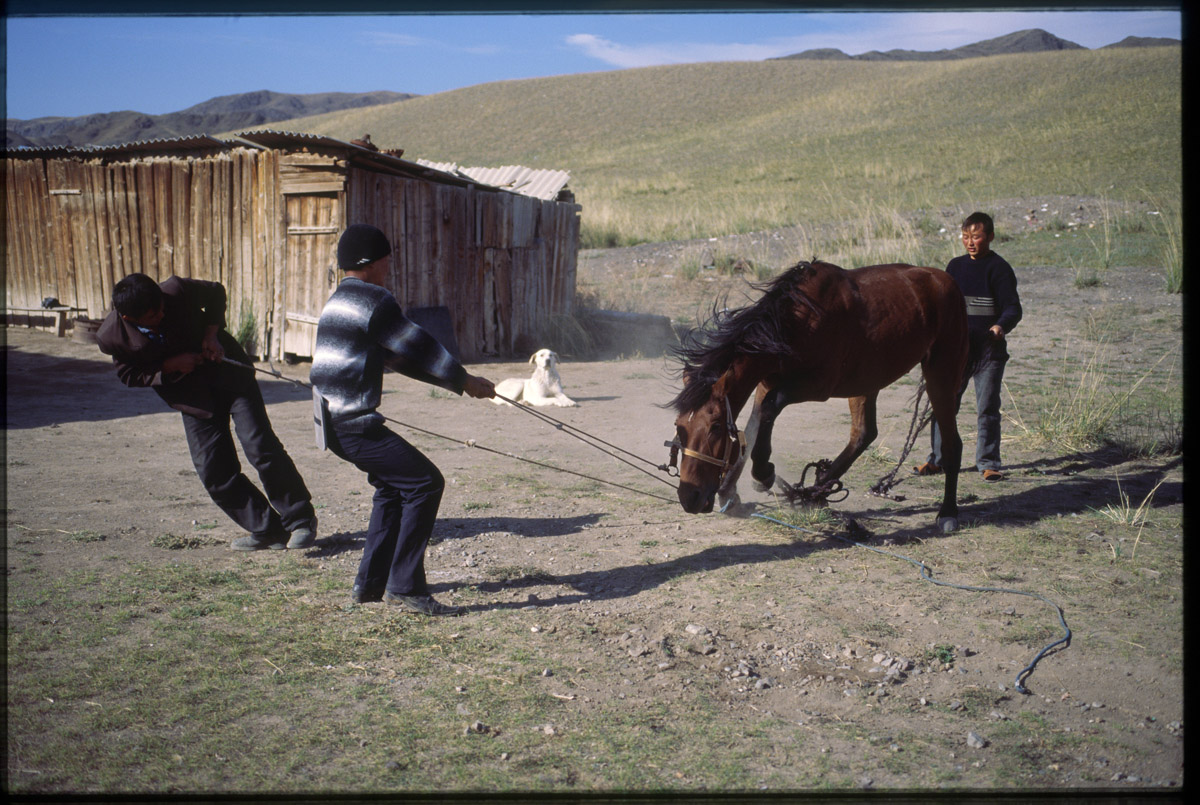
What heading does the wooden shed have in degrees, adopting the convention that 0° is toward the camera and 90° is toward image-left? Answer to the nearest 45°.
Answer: approximately 45°

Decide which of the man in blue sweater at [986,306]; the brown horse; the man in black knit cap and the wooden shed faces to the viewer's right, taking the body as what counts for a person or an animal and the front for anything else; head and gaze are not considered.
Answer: the man in black knit cap

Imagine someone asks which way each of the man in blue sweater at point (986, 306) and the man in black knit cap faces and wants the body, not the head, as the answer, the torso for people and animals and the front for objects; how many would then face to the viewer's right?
1

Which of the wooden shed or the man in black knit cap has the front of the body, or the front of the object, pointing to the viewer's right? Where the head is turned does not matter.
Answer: the man in black knit cap

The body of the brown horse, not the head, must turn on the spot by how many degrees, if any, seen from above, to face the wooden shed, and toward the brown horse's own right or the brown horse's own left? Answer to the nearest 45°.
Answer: approximately 90° to the brown horse's own right

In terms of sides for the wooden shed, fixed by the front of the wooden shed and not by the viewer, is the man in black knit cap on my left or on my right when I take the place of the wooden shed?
on my left

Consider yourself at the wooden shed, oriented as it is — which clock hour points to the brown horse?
The brown horse is roughly at 10 o'clock from the wooden shed.

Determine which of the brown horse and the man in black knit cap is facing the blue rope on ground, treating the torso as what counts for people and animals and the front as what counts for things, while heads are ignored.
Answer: the man in black knit cap

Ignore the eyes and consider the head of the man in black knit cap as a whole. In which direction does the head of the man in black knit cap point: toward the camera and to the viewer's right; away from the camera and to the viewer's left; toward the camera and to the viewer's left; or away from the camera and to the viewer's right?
away from the camera and to the viewer's right

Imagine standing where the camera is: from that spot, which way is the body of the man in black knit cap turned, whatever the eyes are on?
to the viewer's right

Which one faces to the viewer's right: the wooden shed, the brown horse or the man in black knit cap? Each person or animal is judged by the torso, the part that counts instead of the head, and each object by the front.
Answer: the man in black knit cap

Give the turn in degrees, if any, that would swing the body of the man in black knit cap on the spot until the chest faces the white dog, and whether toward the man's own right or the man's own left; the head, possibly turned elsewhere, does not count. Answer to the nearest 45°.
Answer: approximately 90° to the man's own left
